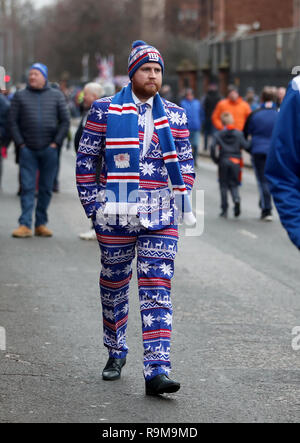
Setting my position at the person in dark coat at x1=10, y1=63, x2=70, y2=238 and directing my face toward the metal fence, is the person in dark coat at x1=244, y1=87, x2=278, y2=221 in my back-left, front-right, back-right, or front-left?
front-right

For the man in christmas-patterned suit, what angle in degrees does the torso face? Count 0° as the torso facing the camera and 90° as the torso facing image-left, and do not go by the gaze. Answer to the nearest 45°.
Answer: approximately 315°

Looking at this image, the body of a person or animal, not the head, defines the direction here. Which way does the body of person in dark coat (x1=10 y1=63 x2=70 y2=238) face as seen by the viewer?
toward the camera

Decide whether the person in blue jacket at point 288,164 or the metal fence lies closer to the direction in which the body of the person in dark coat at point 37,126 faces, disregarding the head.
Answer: the person in blue jacket
